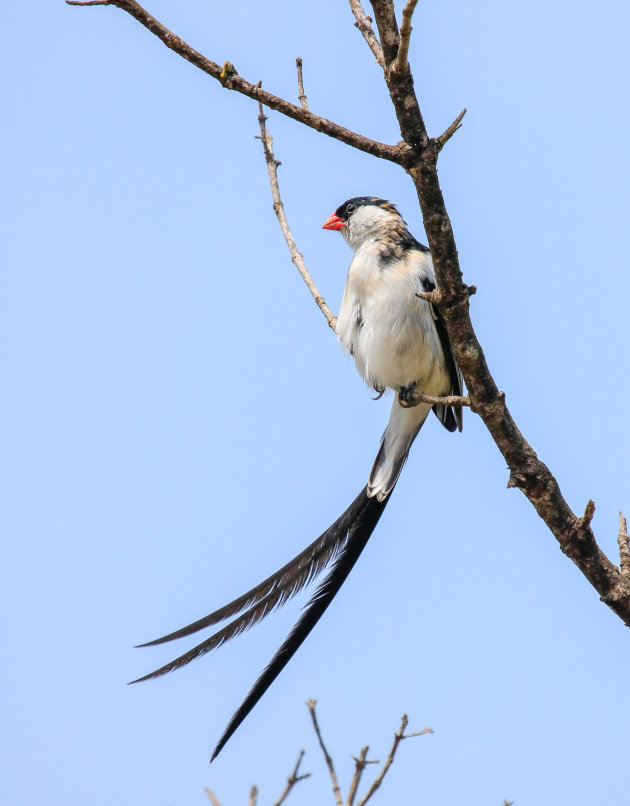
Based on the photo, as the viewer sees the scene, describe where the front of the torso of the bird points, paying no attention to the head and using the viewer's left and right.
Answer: facing the viewer and to the left of the viewer

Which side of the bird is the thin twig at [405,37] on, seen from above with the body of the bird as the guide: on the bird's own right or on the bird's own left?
on the bird's own left
